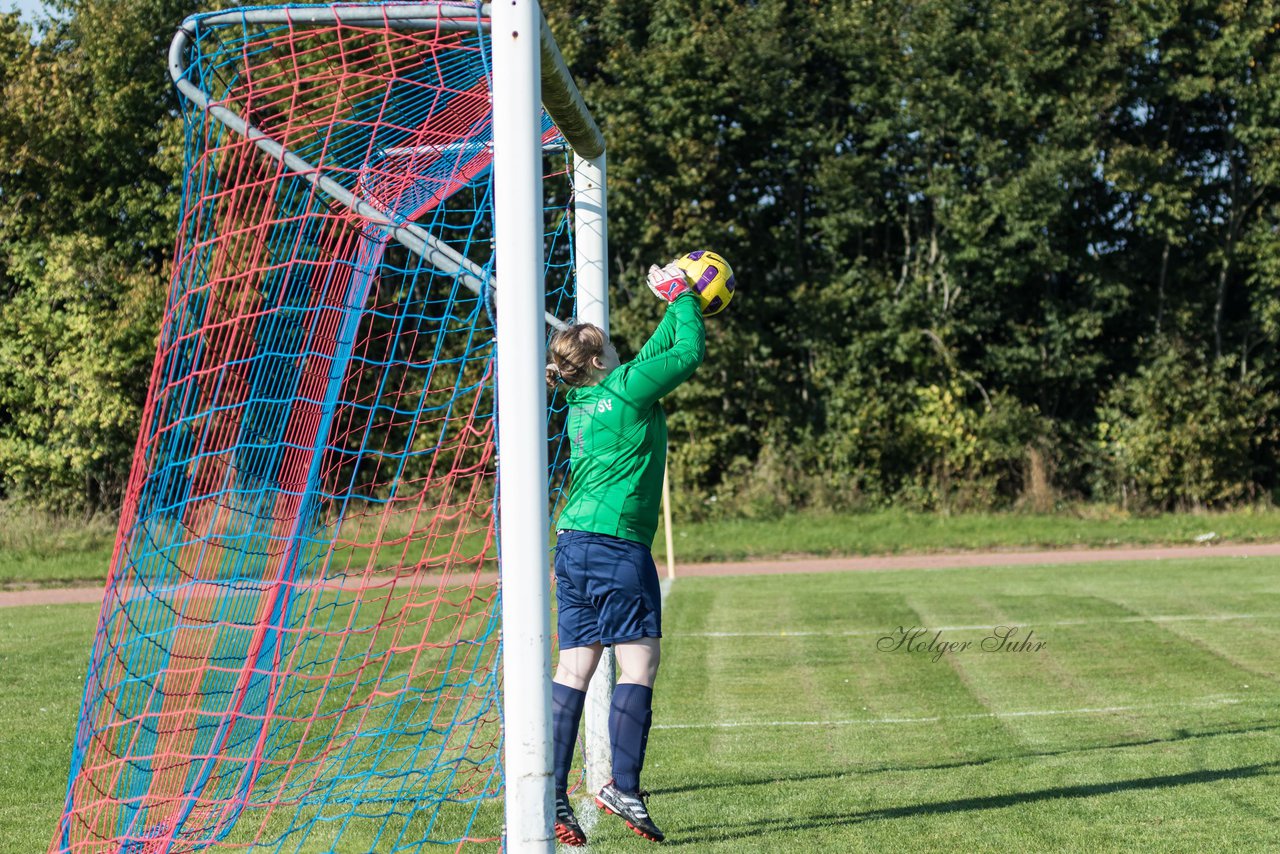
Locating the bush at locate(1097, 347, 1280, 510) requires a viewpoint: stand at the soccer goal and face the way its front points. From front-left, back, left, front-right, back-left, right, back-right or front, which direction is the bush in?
front-left

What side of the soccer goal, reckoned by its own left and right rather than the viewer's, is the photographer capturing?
right
